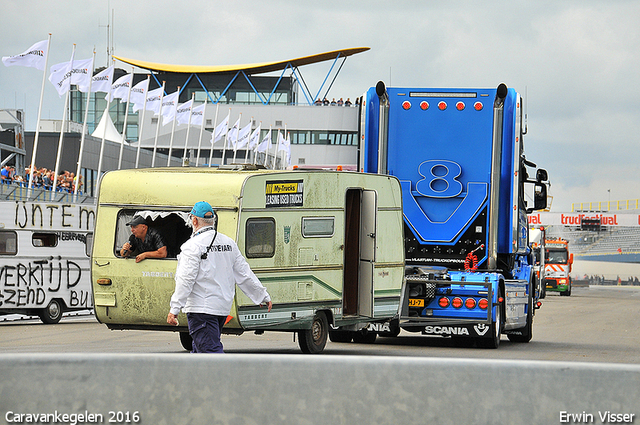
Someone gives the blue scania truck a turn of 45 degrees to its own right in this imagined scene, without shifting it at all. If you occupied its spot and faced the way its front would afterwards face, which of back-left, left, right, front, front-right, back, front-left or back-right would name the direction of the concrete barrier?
back-right

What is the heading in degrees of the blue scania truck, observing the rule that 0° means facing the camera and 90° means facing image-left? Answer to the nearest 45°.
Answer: approximately 180°

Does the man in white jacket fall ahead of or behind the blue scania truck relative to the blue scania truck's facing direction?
behind

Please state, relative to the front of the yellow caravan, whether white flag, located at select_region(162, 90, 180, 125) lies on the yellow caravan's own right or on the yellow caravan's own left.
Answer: on the yellow caravan's own left

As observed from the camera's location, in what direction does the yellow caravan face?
facing away from the viewer and to the right of the viewer

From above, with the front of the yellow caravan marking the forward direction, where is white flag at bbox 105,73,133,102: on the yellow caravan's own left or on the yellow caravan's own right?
on the yellow caravan's own left

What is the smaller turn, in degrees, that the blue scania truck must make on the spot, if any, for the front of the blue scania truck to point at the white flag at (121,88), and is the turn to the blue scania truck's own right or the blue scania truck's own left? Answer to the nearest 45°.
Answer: approximately 45° to the blue scania truck's own left
